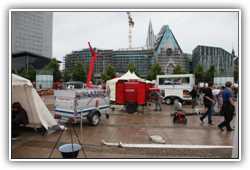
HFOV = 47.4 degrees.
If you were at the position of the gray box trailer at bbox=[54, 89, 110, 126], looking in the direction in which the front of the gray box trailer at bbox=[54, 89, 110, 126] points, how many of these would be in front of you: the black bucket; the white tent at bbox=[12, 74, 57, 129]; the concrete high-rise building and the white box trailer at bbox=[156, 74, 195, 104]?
1

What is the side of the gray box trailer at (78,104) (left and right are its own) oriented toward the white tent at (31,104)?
back

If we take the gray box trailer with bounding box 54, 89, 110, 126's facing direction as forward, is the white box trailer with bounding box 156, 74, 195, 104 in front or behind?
in front

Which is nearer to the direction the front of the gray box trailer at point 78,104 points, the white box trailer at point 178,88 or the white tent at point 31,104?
the white box trailer

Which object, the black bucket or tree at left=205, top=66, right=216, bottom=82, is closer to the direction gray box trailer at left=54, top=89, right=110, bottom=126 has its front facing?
the tree

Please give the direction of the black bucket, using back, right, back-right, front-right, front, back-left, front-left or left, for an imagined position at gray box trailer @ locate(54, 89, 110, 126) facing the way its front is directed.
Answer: back-right

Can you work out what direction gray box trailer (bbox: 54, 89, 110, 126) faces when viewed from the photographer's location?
facing away from the viewer and to the right of the viewer

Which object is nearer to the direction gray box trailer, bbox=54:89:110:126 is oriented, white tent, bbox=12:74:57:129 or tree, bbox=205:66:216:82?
the tree

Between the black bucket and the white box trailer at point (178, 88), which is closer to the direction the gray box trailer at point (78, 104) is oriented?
the white box trailer
